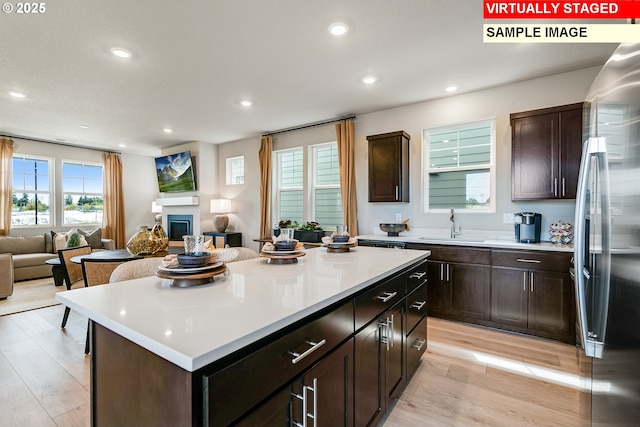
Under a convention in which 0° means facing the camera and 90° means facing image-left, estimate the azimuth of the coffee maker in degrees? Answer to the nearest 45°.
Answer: approximately 0°

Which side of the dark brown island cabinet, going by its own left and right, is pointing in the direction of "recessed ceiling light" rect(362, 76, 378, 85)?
left

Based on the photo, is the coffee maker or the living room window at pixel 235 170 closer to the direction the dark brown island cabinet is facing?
the coffee maker

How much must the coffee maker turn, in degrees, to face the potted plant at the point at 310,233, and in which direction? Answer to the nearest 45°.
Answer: approximately 90° to its right

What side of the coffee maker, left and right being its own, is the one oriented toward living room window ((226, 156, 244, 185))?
right

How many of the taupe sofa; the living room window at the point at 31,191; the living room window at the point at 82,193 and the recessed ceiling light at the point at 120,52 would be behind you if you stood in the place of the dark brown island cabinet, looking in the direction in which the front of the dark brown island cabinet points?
4

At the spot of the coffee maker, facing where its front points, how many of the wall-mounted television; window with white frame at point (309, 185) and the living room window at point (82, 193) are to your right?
3

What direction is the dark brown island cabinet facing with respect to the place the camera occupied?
facing the viewer and to the right of the viewer

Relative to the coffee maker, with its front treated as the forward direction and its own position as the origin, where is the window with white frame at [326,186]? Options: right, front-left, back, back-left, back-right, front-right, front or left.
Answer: right

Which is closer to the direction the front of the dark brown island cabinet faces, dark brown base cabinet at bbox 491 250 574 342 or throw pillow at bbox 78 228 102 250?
the dark brown base cabinet

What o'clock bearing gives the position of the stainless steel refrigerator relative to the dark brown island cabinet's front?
The stainless steel refrigerator is roughly at 11 o'clock from the dark brown island cabinet.

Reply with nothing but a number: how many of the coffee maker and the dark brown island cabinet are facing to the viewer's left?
0

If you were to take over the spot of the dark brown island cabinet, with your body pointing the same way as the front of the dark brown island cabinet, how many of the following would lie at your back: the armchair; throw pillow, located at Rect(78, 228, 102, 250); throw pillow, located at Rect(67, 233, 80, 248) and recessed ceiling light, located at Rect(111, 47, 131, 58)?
4

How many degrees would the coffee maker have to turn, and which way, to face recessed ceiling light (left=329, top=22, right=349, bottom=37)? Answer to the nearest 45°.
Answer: approximately 45° to its right

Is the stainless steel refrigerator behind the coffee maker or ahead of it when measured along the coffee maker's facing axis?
ahead

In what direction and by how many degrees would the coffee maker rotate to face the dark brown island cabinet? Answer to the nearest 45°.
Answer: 0° — it already faces it

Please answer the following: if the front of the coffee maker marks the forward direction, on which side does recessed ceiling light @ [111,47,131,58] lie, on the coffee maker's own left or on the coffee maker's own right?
on the coffee maker's own right

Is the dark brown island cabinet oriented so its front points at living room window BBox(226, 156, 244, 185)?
no

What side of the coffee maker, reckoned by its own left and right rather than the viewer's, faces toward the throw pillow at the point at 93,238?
right

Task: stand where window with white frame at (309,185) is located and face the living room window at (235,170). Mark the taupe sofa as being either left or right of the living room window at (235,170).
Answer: left
